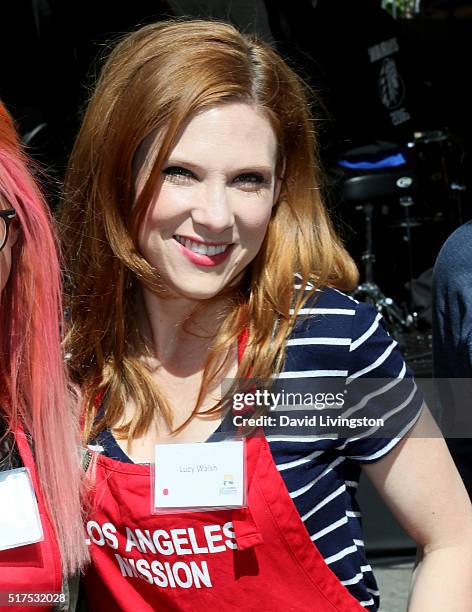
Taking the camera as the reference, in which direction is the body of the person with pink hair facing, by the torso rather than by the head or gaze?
toward the camera

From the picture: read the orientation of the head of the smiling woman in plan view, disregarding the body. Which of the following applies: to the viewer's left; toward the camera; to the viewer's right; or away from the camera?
toward the camera

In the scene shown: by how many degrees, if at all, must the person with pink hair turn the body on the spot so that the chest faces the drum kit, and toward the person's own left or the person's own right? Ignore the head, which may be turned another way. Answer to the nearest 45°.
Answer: approximately 135° to the person's own left

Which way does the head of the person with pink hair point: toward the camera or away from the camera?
toward the camera

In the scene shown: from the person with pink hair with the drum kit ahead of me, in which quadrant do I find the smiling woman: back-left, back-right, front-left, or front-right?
front-right

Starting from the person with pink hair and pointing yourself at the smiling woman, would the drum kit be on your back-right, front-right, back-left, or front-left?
front-left
